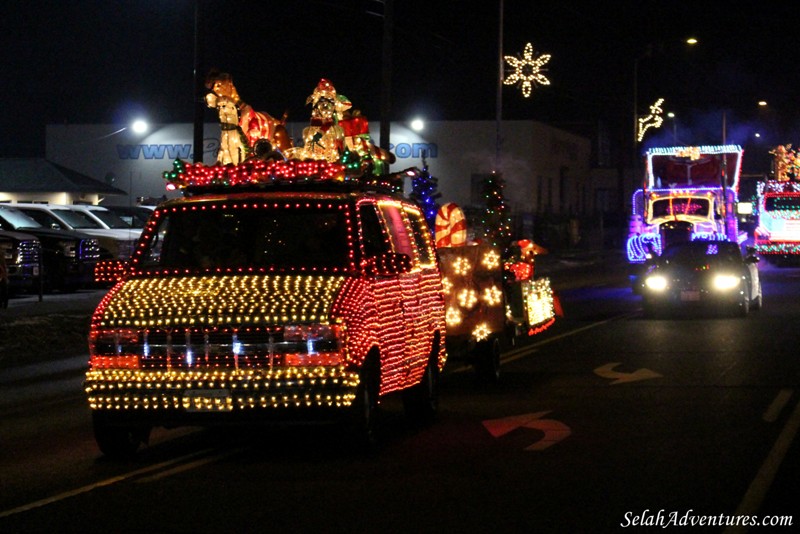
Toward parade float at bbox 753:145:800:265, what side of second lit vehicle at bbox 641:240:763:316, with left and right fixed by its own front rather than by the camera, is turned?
back

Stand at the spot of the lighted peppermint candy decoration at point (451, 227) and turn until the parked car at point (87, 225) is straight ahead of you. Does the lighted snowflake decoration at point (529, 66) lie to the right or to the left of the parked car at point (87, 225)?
right

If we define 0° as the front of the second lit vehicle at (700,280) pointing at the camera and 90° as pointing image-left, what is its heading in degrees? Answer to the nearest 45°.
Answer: approximately 0°

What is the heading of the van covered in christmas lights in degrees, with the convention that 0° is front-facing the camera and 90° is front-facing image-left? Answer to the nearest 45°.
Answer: approximately 45°

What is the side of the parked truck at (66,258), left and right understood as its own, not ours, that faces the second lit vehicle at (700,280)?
front

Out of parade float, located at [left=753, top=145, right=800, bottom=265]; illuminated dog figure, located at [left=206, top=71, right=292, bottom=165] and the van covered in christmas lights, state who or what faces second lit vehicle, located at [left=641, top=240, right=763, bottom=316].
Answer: the parade float

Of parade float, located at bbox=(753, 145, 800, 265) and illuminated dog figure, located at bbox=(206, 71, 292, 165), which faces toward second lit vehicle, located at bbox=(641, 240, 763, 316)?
the parade float

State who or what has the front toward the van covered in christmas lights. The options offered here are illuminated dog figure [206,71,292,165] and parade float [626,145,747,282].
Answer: the parade float

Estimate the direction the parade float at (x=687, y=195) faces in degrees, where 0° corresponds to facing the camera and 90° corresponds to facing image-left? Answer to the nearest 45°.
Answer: approximately 0°

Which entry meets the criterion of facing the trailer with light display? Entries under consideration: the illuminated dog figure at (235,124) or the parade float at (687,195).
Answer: the parade float

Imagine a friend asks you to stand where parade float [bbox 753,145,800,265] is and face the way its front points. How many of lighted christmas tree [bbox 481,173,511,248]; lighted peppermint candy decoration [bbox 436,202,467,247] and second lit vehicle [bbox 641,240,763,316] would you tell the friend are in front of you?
3
